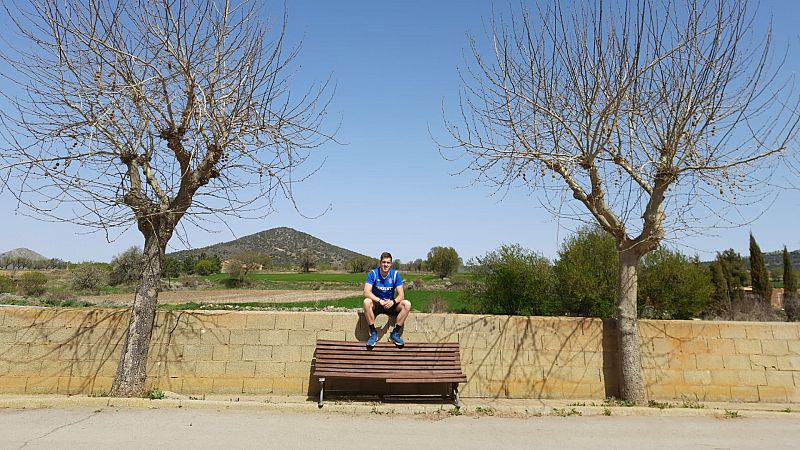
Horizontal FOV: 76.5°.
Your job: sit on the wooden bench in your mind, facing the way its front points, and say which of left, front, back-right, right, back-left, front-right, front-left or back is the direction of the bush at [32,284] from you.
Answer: back-right

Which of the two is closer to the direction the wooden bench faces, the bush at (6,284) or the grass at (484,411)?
the grass

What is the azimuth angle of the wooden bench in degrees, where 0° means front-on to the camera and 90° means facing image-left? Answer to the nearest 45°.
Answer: approximately 0°

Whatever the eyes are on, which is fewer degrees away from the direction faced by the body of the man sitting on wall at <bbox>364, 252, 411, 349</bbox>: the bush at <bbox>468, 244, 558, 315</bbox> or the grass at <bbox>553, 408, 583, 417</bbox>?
the grass

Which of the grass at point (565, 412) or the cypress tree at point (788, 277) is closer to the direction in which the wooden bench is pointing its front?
the grass

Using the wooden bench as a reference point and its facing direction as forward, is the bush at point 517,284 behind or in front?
behind

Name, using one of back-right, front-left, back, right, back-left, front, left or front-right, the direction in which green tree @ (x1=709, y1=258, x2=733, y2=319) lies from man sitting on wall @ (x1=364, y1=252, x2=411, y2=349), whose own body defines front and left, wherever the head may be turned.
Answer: back-left

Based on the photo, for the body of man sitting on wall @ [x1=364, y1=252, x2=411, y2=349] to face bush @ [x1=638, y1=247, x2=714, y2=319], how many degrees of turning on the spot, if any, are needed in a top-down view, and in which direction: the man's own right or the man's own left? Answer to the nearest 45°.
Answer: approximately 135° to the man's own left

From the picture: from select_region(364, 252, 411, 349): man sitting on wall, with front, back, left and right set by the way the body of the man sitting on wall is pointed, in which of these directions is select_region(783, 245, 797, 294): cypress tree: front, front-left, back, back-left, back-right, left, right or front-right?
back-left

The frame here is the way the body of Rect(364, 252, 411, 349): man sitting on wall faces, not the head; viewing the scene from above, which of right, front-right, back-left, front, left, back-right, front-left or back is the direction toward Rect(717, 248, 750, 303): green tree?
back-left

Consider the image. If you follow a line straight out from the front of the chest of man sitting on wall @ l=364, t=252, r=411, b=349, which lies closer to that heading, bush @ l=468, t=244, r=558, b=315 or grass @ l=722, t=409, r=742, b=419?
the grass

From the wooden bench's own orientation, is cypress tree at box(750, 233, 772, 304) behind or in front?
behind

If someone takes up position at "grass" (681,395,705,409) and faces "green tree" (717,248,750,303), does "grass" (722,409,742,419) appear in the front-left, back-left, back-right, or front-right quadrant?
back-right

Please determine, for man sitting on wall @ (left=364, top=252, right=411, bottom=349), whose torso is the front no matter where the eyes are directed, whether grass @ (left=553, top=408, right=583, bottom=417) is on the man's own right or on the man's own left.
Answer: on the man's own left

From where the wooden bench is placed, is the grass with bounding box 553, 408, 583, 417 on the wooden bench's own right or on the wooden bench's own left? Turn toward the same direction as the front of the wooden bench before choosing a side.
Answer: on the wooden bench's own left

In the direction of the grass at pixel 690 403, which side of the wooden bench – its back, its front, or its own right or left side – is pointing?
left
